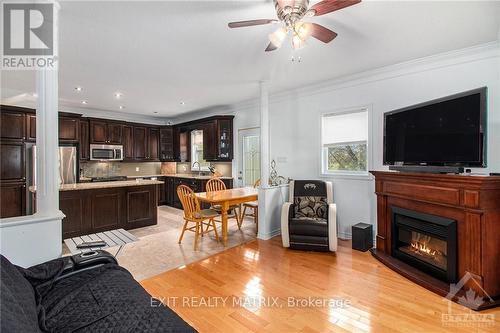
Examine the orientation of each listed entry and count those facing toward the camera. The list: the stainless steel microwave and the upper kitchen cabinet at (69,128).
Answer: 2

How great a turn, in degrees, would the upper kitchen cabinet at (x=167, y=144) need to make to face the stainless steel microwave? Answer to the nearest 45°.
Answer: approximately 45° to its right

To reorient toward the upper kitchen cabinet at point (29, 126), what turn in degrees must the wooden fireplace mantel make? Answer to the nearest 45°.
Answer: approximately 45° to its right

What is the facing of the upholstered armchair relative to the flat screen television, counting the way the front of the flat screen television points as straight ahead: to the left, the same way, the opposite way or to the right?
to the left

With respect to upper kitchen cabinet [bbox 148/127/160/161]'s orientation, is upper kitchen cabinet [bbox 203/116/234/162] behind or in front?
in front

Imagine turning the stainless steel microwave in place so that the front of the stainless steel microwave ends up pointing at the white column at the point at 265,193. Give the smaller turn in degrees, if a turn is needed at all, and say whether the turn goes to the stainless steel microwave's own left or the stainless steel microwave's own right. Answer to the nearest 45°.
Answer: approximately 45° to the stainless steel microwave's own left

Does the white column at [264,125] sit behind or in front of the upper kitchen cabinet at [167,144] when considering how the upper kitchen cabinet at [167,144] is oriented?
in front
